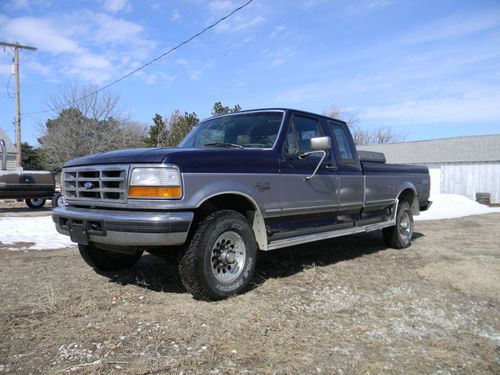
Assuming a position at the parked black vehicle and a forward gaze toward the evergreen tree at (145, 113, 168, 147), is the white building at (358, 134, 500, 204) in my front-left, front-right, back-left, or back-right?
front-right

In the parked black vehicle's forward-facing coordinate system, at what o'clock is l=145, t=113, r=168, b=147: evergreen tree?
The evergreen tree is roughly at 4 o'clock from the parked black vehicle.

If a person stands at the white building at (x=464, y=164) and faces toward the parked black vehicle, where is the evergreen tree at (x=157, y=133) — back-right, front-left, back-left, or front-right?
front-right

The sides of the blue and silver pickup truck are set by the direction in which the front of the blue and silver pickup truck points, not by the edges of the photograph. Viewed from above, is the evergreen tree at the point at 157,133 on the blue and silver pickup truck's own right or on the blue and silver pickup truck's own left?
on the blue and silver pickup truck's own right

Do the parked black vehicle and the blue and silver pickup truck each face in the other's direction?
no

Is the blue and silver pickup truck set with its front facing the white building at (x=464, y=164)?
no

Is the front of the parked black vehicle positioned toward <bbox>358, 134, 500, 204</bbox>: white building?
no

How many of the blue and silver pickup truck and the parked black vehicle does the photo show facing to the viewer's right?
0

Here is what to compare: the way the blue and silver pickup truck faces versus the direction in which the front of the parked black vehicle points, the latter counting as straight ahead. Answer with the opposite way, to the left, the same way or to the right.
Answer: the same way

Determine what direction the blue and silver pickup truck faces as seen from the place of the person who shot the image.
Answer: facing the viewer and to the left of the viewer

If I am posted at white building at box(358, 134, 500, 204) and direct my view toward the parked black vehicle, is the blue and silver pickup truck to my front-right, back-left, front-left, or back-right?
front-left
